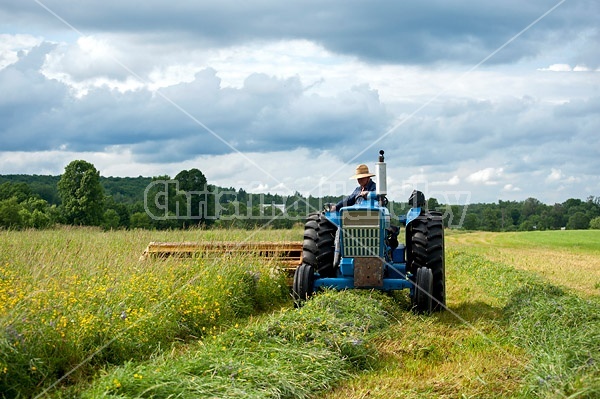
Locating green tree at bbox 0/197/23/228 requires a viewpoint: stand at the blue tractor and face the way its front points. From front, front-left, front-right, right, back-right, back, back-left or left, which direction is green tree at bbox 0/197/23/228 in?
back-right

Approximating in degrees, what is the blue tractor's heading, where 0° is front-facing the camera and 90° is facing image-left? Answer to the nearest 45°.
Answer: approximately 0°

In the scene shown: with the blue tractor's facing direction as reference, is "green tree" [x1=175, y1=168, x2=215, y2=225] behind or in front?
behind

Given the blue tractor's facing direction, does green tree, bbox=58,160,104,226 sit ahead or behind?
behind
